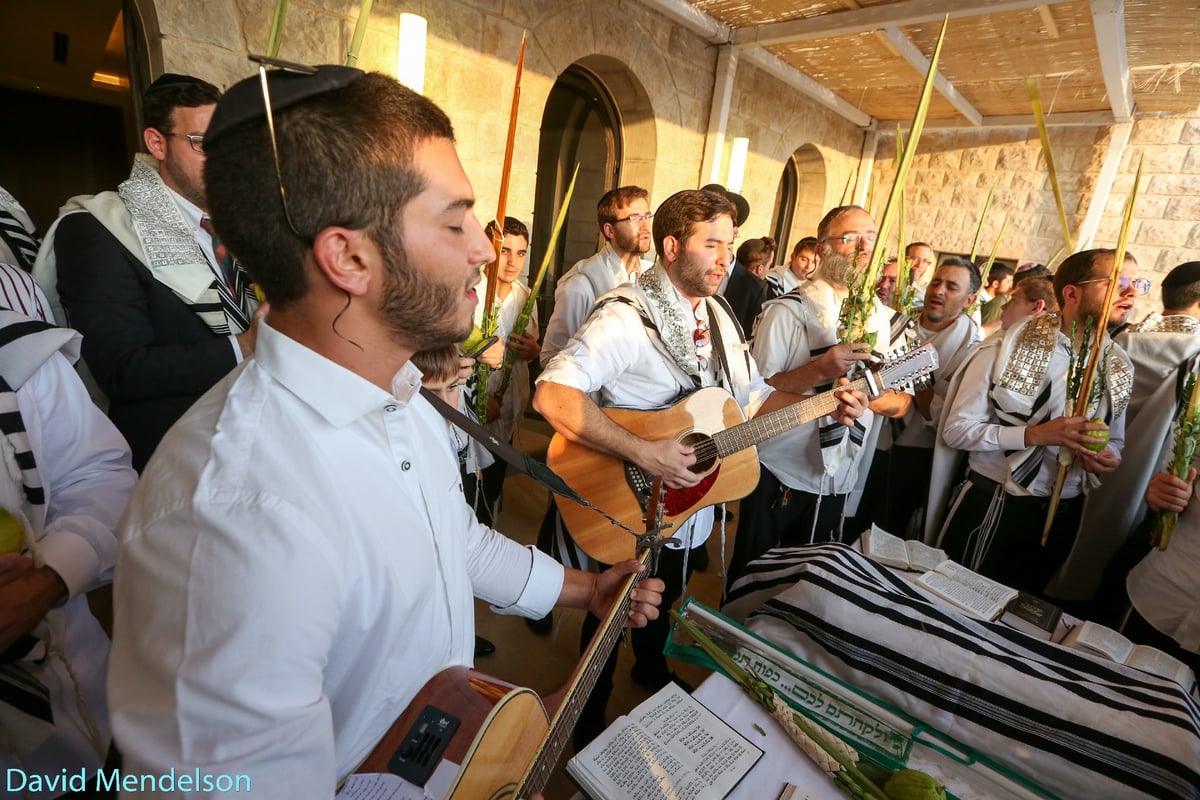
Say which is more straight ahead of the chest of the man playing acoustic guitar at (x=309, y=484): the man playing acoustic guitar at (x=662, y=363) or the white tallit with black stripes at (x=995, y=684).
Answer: the white tallit with black stripes

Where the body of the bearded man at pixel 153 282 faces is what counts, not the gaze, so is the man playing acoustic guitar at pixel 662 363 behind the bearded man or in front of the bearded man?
in front

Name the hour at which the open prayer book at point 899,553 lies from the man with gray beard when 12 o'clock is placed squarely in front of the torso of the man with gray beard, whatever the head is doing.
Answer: The open prayer book is roughly at 1 o'clock from the man with gray beard.

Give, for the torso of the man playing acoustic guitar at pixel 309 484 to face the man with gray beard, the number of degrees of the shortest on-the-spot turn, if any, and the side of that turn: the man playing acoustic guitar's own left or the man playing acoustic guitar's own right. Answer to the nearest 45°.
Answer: approximately 45° to the man playing acoustic guitar's own left

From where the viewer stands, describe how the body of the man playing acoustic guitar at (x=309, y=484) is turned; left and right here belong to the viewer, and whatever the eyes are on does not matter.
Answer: facing to the right of the viewer

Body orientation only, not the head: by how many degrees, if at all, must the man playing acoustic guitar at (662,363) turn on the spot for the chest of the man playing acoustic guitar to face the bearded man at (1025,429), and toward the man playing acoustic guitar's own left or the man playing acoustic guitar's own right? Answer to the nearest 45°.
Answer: approximately 45° to the man playing acoustic guitar's own left

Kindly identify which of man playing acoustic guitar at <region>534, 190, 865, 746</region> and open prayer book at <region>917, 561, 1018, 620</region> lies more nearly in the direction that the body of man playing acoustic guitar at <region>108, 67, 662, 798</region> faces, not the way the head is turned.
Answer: the open prayer book

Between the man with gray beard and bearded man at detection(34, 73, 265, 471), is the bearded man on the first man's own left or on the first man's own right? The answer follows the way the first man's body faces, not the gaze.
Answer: on the first man's own right

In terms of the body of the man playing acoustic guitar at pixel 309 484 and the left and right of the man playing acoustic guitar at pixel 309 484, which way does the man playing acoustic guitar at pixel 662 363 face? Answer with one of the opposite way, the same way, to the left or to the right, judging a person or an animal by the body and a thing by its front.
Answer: to the right

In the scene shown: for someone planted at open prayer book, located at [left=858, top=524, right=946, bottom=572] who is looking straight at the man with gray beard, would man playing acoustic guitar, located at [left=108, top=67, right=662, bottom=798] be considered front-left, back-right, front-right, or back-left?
back-left

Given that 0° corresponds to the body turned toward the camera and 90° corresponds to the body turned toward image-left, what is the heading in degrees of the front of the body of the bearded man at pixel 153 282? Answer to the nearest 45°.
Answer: approximately 315°

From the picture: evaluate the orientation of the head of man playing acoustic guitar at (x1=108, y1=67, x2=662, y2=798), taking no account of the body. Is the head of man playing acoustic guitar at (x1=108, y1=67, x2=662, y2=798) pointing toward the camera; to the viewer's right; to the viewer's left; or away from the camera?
to the viewer's right
